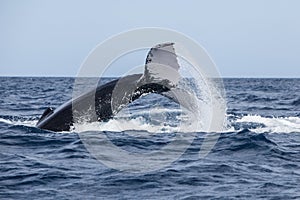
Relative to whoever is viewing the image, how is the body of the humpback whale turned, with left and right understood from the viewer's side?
facing to the left of the viewer

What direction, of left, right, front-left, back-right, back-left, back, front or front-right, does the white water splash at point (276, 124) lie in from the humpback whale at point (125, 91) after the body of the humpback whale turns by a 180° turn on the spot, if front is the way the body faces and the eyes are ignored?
front-left
